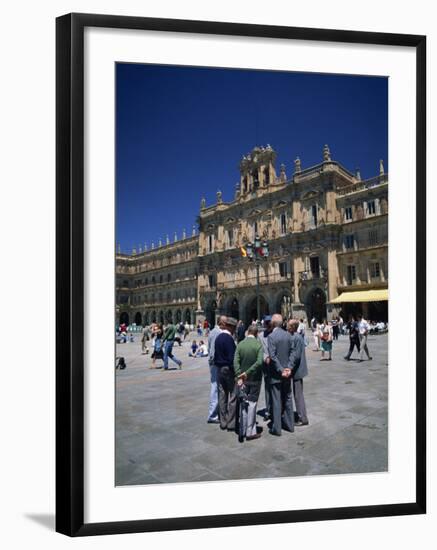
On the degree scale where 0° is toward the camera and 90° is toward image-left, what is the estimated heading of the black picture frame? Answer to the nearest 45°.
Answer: approximately 315°
